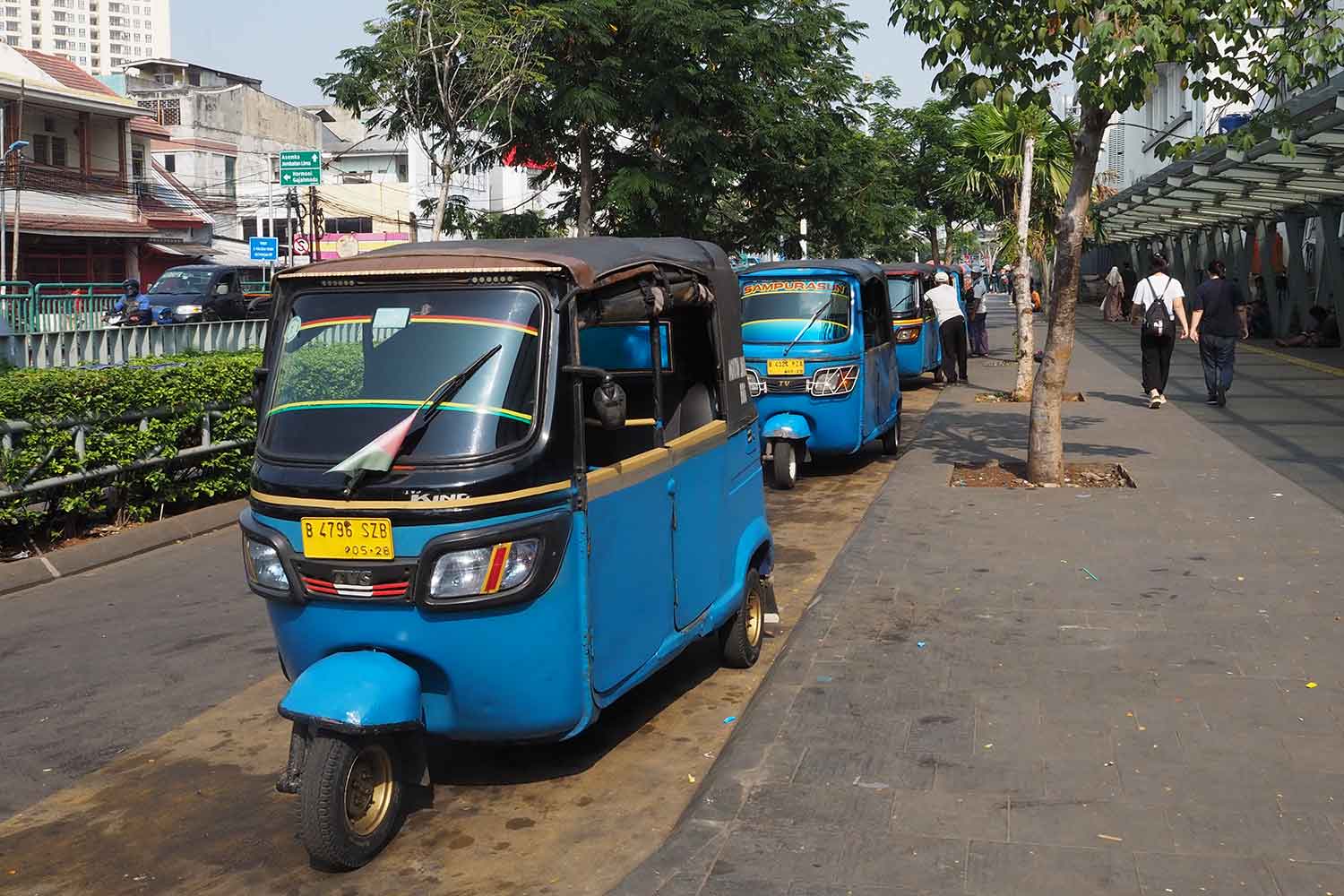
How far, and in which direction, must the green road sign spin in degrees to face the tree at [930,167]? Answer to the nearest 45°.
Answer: approximately 135° to its left

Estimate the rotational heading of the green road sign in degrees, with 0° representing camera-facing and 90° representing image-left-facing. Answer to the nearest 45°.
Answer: approximately 0°

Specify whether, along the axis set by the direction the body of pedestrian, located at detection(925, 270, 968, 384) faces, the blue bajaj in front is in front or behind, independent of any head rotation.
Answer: behind

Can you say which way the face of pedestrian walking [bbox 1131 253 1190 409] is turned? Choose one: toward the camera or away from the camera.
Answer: away from the camera

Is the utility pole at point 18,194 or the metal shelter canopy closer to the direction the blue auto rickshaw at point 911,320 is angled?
the utility pole

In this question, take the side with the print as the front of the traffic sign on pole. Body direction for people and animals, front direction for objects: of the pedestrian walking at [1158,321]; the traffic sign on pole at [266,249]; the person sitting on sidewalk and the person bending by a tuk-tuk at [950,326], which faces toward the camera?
the traffic sign on pole

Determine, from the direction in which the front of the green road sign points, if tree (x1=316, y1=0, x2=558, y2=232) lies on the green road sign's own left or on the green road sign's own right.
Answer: on the green road sign's own left

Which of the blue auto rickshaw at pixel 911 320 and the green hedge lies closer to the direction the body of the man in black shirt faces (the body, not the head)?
the blue auto rickshaw

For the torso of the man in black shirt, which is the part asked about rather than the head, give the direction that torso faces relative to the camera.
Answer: away from the camera

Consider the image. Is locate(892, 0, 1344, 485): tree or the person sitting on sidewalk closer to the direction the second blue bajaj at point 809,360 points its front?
the tree

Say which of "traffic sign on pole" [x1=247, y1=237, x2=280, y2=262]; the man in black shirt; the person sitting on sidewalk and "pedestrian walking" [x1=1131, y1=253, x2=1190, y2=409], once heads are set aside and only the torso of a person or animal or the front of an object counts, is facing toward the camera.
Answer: the traffic sign on pole

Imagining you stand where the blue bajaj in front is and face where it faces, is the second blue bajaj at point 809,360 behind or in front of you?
behind

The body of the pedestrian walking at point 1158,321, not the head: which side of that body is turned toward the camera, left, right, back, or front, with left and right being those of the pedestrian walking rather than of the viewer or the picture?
back
